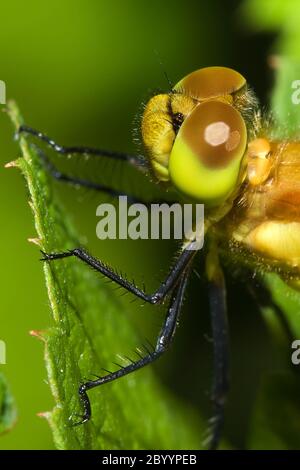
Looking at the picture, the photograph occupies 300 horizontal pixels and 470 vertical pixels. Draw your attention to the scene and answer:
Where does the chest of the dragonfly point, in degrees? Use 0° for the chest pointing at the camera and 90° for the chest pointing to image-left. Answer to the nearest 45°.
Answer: approximately 90°
